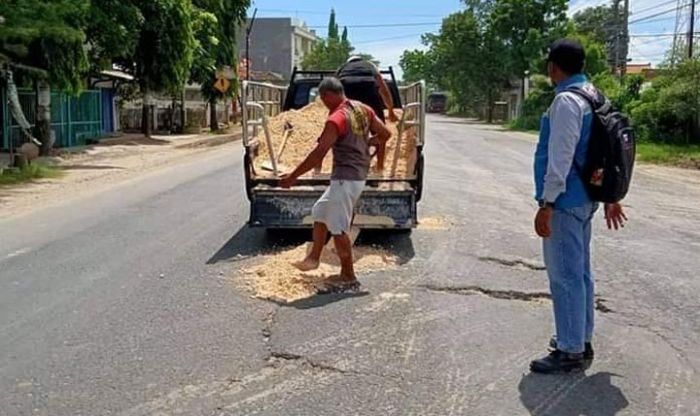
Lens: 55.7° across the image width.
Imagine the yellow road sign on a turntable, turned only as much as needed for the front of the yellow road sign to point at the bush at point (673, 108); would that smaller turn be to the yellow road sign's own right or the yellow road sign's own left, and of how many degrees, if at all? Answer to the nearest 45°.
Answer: approximately 45° to the yellow road sign's own left

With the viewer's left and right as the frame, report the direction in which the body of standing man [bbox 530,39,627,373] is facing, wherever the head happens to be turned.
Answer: facing to the left of the viewer

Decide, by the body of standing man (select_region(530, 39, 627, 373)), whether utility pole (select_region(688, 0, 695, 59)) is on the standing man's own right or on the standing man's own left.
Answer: on the standing man's own right

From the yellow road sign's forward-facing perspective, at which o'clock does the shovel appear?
The shovel is roughly at 12 o'clock from the yellow road sign.

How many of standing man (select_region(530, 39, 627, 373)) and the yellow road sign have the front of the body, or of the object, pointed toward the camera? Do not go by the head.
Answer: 1

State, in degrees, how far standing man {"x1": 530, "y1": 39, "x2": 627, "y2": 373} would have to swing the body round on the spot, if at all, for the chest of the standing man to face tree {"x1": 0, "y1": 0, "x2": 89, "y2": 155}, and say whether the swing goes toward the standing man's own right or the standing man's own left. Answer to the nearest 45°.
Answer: approximately 45° to the standing man's own right

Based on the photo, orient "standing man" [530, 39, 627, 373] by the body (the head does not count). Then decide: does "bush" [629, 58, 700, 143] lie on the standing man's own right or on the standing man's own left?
on the standing man's own right

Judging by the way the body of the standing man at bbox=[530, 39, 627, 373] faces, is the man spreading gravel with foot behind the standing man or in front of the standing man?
in front

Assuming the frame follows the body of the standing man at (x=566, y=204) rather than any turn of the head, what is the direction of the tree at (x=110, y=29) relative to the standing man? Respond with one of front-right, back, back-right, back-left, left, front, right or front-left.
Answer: front-right

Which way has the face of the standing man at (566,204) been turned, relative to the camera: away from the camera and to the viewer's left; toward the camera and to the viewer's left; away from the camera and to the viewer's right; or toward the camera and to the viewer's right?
away from the camera and to the viewer's left

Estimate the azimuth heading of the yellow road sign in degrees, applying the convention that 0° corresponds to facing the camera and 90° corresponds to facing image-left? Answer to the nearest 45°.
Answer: approximately 0°

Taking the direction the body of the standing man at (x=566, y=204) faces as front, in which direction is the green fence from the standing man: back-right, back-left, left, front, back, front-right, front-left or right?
front-right

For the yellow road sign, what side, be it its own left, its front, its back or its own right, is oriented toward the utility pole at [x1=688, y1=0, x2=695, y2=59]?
left
